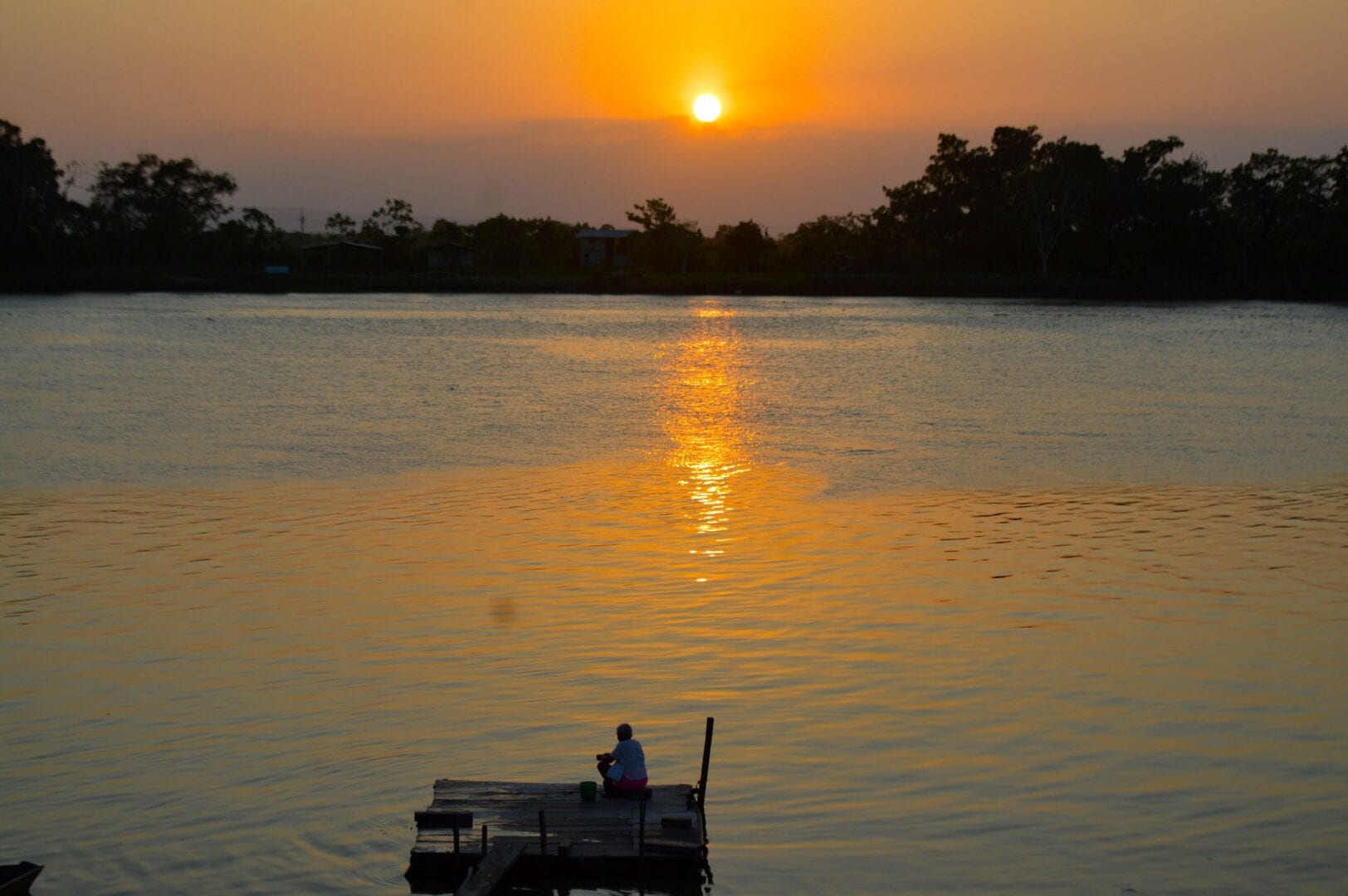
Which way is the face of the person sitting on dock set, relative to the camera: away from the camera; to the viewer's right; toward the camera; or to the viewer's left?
away from the camera

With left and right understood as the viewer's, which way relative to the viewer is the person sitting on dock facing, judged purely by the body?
facing away from the viewer and to the left of the viewer
